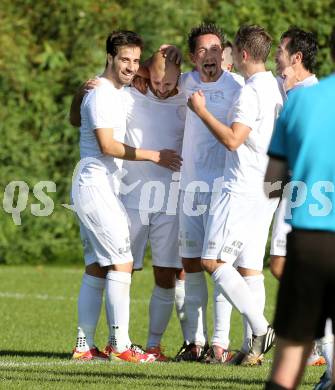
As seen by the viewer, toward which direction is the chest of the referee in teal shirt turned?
away from the camera

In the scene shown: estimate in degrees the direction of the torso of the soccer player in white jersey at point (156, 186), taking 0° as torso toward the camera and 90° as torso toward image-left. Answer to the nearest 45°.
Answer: approximately 0°

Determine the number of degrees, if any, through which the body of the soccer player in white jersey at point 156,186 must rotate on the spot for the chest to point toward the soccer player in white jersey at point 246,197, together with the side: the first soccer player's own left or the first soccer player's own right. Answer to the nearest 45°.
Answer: approximately 45° to the first soccer player's own left

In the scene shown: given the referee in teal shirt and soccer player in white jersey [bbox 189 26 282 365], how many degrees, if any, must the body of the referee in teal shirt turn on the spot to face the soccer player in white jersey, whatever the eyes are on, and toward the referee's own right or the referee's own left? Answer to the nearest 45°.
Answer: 0° — they already face them

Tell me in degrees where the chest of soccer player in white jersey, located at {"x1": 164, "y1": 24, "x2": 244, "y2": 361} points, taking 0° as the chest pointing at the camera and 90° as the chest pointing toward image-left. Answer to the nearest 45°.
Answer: approximately 0°

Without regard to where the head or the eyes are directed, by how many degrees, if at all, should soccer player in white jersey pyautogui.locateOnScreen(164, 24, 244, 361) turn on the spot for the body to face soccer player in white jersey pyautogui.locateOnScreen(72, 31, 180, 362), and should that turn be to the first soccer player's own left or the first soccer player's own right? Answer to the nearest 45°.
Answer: approximately 90° to the first soccer player's own right

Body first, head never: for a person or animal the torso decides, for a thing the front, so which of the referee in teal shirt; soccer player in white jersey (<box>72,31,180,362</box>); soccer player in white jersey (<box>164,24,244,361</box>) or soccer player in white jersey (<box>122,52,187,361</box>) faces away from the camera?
the referee in teal shirt

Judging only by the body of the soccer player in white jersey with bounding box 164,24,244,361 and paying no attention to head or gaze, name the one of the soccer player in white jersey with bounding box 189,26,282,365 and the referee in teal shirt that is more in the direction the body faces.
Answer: the referee in teal shirt
